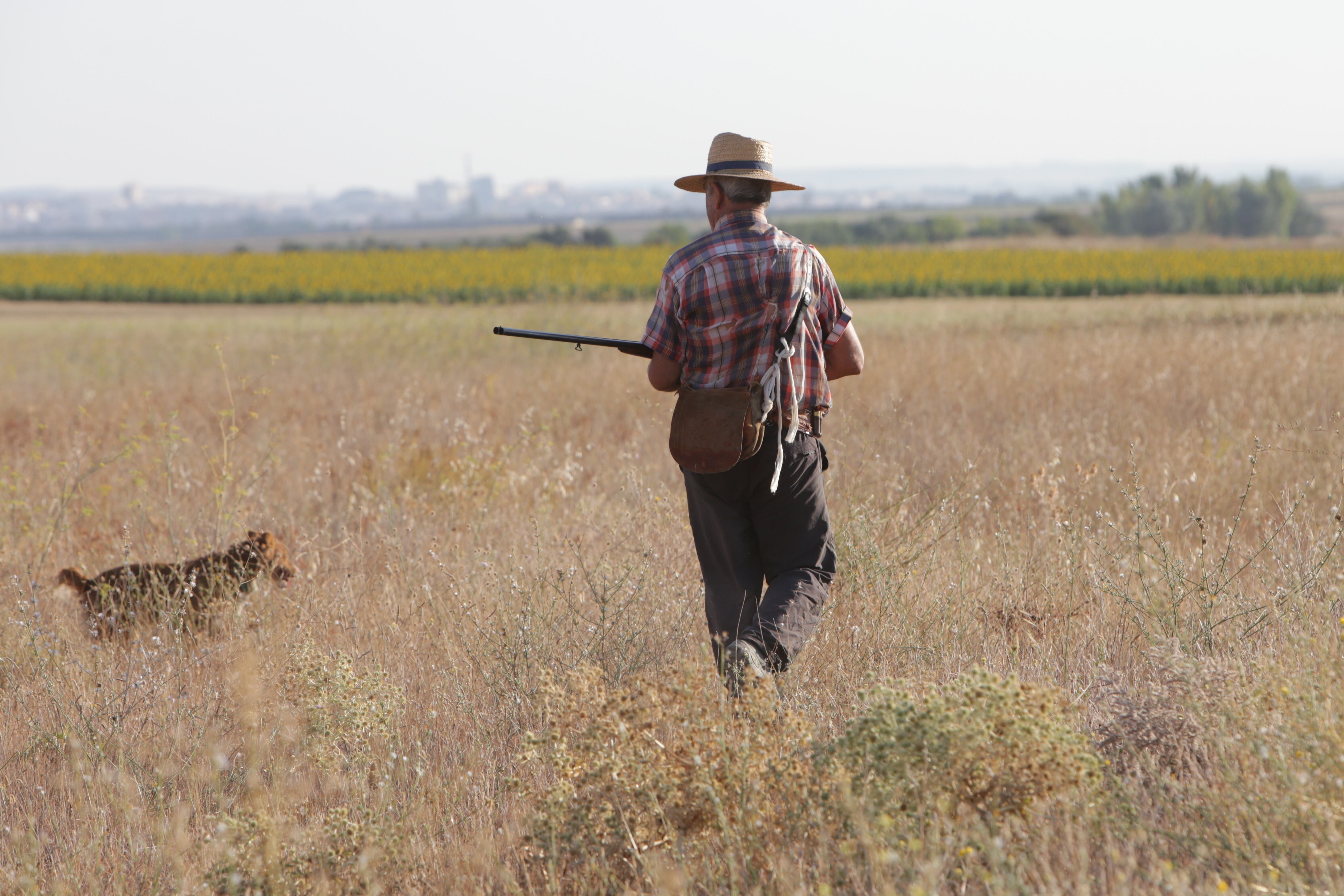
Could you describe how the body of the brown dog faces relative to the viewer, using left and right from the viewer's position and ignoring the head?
facing to the right of the viewer

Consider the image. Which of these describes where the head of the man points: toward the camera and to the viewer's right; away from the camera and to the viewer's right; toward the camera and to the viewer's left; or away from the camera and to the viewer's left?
away from the camera and to the viewer's left
